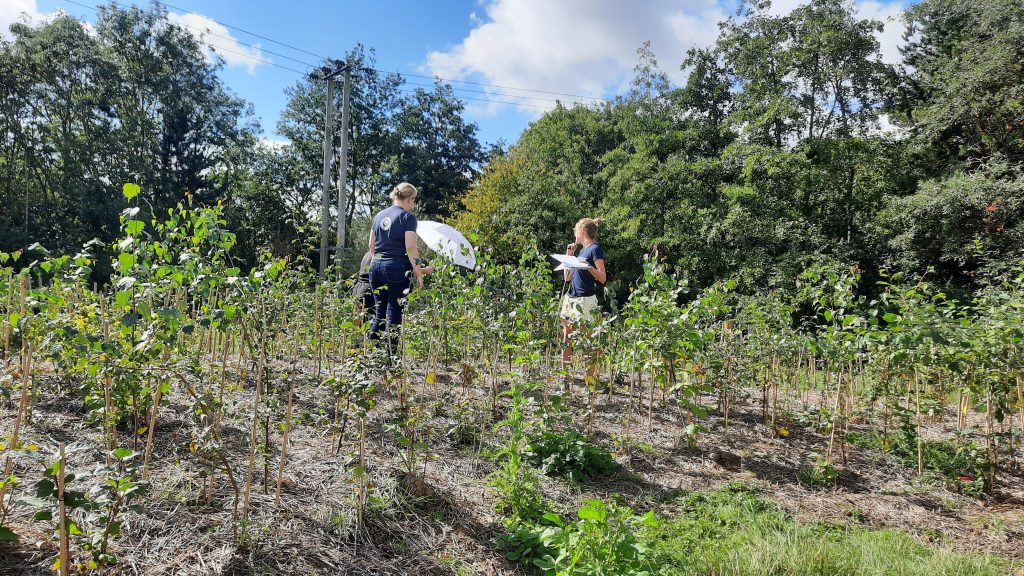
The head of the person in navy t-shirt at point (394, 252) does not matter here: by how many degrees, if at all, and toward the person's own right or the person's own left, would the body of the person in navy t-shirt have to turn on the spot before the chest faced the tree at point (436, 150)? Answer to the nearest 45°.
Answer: approximately 45° to the person's own left

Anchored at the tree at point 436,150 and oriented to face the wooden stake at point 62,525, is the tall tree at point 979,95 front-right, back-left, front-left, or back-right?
front-left

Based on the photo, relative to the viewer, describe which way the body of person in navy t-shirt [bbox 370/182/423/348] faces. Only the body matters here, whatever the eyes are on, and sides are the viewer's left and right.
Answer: facing away from the viewer and to the right of the viewer

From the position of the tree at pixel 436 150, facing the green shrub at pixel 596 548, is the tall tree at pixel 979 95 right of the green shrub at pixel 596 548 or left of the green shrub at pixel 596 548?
left

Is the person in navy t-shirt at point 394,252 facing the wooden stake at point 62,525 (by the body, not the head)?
no

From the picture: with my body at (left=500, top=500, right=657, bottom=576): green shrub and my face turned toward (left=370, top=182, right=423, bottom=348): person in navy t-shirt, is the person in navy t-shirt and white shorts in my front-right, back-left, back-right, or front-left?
front-right

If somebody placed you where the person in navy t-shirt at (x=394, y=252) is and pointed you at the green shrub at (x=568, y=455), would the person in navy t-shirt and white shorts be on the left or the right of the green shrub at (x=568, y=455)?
left

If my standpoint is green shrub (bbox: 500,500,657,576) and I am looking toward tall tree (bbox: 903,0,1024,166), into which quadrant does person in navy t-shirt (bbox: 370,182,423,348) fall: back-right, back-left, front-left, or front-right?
front-left

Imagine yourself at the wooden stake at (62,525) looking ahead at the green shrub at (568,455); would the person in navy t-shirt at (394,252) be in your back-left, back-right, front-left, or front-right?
front-left

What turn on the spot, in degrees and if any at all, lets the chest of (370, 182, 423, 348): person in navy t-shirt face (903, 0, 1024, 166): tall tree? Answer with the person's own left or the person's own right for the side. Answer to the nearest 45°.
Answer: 0° — they already face it

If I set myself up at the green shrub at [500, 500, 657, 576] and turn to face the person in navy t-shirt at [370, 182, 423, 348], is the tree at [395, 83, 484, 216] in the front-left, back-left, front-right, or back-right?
front-right

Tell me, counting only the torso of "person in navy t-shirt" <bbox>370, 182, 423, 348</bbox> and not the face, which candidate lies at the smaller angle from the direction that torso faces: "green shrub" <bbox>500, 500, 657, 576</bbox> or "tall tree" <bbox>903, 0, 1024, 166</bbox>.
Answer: the tall tree

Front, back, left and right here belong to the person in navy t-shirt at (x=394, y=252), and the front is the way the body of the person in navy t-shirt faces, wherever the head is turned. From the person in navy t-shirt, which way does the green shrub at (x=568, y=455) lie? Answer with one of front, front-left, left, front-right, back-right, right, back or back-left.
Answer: right

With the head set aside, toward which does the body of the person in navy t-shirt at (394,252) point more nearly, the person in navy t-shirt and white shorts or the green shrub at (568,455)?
the person in navy t-shirt and white shorts

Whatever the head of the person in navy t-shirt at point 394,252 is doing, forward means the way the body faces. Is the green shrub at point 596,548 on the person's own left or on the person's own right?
on the person's own right

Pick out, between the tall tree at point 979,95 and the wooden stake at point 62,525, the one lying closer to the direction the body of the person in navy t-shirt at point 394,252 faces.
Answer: the tall tree
